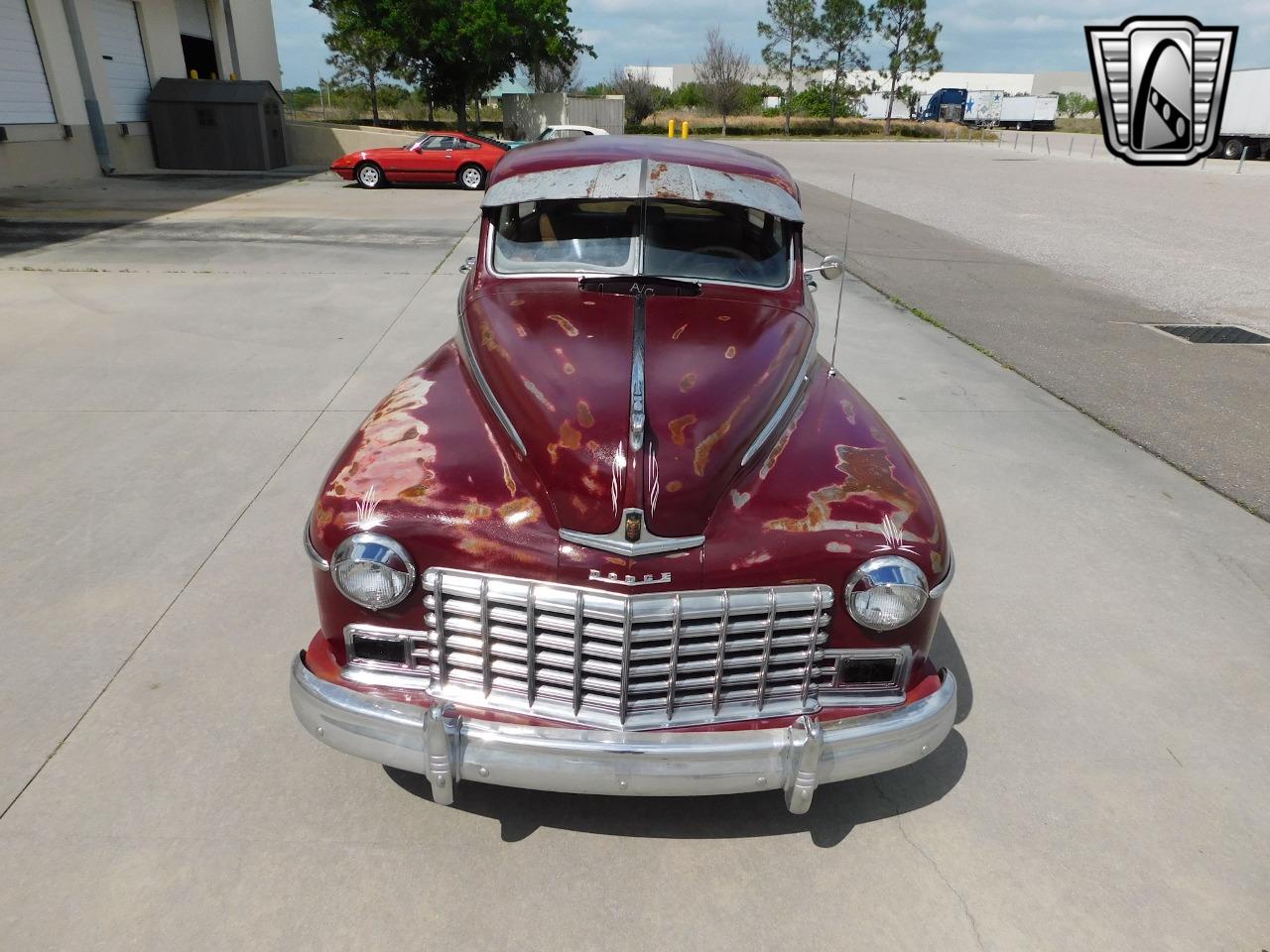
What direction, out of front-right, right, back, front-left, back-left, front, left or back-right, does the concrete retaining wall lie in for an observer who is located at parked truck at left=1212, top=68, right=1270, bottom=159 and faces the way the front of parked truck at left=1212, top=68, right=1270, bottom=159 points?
back-right

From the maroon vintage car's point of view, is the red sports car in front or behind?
behind

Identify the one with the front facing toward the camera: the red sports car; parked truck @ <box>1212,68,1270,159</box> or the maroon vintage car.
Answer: the maroon vintage car

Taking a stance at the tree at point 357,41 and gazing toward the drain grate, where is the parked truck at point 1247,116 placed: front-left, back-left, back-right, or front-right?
front-left

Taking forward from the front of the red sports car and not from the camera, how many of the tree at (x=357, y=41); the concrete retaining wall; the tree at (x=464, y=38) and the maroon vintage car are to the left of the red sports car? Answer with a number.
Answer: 1

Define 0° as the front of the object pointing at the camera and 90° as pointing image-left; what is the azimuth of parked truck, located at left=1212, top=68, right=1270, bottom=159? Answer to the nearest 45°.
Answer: approximately 270°

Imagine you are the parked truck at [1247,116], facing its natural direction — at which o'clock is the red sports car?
The red sports car is roughly at 4 o'clock from the parked truck.

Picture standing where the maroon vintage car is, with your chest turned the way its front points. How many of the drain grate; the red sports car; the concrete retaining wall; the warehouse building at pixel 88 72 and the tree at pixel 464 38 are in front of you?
0

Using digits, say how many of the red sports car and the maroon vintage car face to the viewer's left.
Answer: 1

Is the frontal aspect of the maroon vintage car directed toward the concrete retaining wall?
no

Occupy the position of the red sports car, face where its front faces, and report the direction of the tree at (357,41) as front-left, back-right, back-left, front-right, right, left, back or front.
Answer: right

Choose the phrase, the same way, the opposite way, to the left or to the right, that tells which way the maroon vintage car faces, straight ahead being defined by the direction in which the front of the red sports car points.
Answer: to the left

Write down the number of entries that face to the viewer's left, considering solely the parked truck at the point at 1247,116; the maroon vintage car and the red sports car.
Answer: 1

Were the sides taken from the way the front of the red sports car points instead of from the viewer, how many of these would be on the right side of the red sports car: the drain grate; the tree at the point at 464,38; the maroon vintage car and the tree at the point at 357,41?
2

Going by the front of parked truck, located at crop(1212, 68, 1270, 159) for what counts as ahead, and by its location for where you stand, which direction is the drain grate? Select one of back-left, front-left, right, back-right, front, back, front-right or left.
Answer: right

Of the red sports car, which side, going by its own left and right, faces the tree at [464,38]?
right

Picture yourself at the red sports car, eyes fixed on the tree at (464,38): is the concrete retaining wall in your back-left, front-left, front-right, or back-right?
front-left

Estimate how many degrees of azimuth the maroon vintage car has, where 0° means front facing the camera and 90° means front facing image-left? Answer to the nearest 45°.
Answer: approximately 0°

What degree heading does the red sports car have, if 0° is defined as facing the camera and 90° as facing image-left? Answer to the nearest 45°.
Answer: approximately 90°

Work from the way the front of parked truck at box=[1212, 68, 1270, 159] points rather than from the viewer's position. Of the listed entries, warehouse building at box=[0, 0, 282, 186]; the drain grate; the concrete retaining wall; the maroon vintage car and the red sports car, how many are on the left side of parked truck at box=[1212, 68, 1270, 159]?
0
